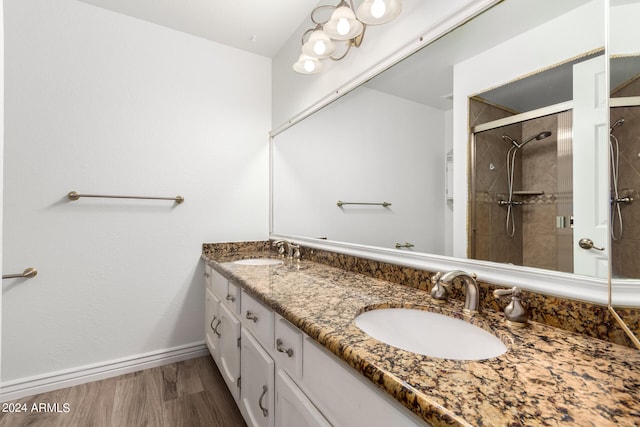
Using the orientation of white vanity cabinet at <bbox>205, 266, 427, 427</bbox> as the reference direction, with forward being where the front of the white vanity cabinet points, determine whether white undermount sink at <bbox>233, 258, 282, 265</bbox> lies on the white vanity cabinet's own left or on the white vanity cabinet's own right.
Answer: on the white vanity cabinet's own right

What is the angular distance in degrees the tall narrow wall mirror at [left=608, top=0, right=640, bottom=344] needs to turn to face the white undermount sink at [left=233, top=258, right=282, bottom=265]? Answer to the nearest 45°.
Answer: approximately 45° to its right

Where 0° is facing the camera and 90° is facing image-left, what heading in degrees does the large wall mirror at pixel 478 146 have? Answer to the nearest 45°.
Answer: approximately 45°

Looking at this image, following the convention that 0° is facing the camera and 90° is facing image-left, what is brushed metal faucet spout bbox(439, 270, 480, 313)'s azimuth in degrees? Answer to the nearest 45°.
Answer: approximately 45°

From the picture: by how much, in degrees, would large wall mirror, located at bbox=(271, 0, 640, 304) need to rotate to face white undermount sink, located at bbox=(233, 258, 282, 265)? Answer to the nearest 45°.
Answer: approximately 45° to its right

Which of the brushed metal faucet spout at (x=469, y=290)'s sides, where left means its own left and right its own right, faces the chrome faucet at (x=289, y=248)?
right
